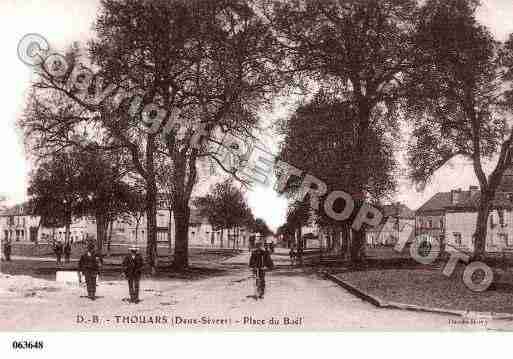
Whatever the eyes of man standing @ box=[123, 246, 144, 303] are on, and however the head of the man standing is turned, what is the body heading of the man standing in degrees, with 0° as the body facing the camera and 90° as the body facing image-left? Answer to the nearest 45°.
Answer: approximately 0°

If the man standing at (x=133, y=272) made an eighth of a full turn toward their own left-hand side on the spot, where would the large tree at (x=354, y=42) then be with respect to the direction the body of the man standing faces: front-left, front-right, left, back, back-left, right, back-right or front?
left

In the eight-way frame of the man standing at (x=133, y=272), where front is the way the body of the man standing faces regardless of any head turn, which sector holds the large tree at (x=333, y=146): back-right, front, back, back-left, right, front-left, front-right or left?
back-left

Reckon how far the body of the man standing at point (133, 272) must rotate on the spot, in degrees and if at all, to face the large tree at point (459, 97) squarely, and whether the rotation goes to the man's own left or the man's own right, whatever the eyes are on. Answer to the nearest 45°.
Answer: approximately 135° to the man's own left

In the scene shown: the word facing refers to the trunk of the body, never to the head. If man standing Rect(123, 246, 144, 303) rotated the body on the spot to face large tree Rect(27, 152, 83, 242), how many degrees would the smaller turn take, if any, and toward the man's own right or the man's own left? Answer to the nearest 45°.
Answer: approximately 180°
